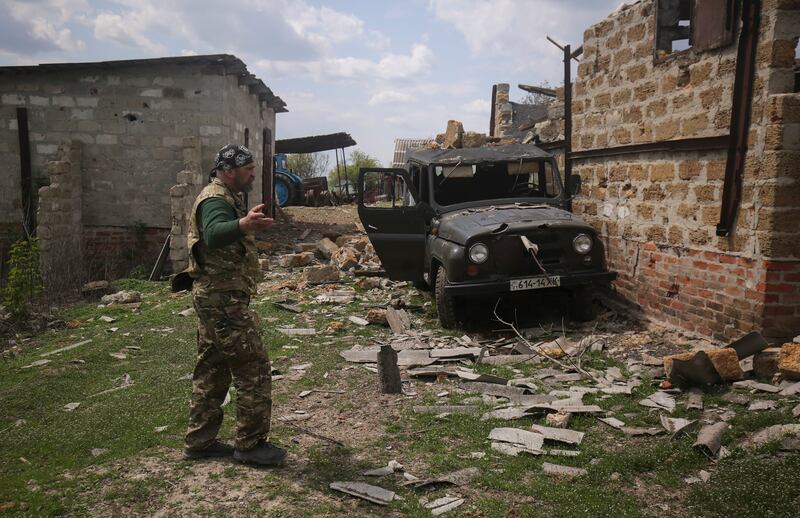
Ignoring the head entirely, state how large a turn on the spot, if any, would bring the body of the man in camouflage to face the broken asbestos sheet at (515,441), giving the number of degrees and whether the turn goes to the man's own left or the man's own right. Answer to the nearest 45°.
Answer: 0° — they already face it

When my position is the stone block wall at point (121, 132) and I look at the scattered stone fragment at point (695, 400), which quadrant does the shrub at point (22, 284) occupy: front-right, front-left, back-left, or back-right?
front-right

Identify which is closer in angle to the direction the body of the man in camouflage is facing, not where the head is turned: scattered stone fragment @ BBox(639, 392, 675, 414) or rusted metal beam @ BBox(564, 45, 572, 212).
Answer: the scattered stone fragment

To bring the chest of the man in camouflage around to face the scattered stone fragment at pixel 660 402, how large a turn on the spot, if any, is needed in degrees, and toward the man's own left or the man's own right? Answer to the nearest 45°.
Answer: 0° — they already face it

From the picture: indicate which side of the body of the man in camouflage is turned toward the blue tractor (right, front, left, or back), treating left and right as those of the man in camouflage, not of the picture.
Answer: left

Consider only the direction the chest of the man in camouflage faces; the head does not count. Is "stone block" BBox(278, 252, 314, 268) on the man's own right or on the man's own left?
on the man's own left

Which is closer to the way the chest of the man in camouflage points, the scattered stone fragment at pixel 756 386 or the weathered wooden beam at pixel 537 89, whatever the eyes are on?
the scattered stone fragment

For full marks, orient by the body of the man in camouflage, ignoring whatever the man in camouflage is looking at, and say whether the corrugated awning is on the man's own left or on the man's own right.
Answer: on the man's own left

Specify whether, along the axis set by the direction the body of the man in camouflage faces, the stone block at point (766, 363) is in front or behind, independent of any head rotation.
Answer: in front

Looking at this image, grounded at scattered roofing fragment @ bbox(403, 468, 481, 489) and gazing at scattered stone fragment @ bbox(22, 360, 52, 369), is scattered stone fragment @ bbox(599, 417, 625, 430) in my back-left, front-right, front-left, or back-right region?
back-right

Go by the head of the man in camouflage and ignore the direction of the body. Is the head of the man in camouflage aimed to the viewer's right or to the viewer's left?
to the viewer's right

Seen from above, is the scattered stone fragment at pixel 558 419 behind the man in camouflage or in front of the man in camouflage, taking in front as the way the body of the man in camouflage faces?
in front

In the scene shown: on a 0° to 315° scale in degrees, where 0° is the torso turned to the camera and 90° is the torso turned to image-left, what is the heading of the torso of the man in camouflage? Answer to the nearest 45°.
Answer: approximately 270°

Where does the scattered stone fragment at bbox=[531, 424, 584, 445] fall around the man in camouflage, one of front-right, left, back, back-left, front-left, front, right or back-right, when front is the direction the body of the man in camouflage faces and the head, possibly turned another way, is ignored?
front
